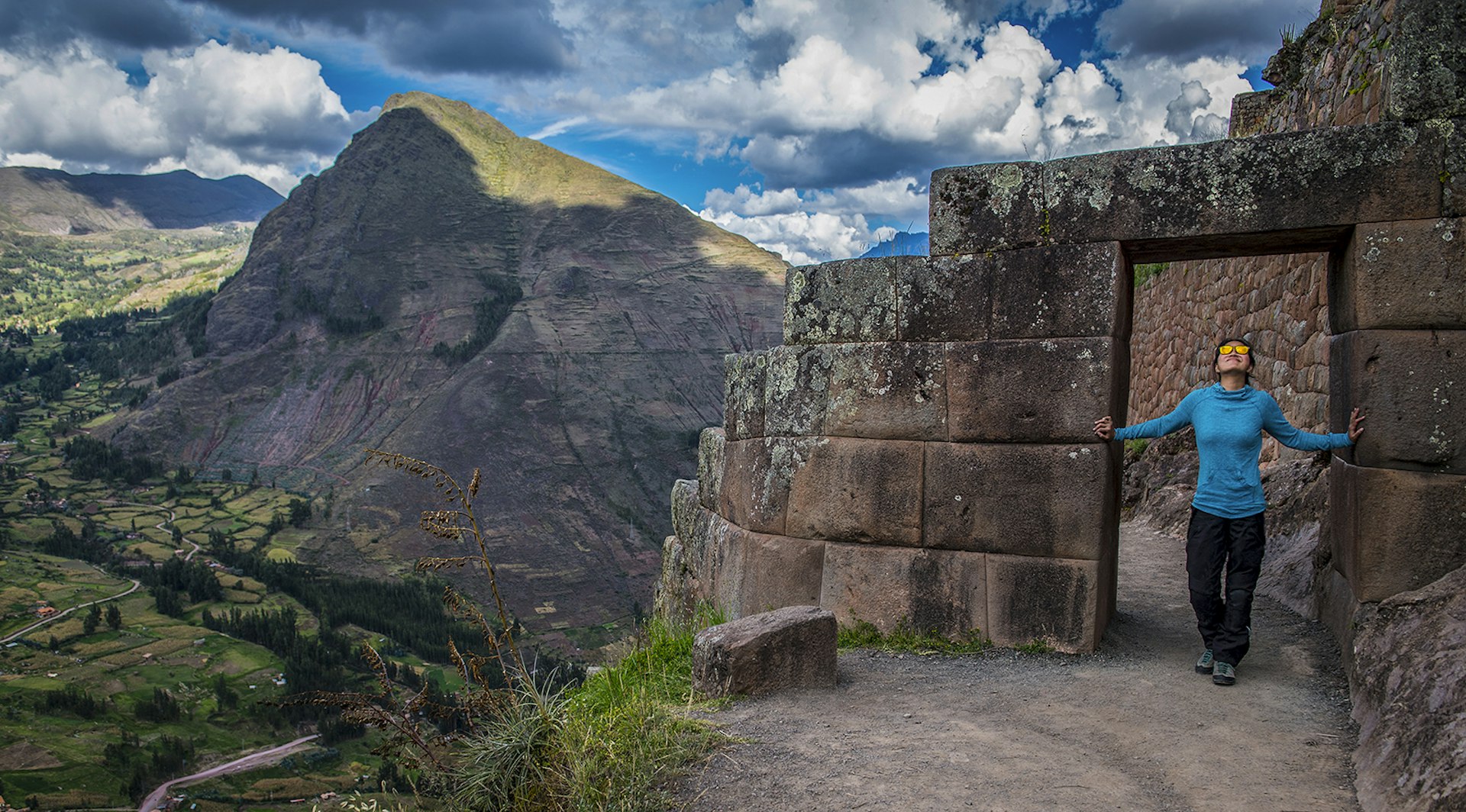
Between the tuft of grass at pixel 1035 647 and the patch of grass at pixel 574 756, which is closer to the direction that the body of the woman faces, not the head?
the patch of grass

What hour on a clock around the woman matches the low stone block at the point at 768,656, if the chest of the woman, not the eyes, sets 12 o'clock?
The low stone block is roughly at 2 o'clock from the woman.

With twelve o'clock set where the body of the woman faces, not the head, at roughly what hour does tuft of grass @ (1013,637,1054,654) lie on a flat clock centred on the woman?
The tuft of grass is roughly at 3 o'clock from the woman.

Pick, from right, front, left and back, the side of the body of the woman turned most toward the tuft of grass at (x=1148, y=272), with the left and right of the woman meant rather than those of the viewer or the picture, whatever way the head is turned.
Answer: back

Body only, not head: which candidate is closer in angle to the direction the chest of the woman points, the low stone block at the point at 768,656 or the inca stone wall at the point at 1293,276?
the low stone block

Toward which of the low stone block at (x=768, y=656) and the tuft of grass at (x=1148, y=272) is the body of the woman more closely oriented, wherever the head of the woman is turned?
the low stone block

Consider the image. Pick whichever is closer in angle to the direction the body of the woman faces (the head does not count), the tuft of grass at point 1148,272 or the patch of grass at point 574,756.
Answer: the patch of grass

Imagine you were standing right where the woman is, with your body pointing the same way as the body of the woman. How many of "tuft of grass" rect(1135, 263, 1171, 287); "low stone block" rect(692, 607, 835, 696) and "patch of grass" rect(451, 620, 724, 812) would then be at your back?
1

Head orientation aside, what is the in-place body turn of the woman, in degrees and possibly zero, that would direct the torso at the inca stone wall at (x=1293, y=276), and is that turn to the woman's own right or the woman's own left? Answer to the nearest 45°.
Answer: approximately 180°

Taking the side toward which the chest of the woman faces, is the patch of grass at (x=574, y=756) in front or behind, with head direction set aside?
in front

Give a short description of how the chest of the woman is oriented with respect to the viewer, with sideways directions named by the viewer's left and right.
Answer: facing the viewer

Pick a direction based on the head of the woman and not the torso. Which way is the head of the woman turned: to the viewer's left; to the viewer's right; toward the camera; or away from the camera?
toward the camera

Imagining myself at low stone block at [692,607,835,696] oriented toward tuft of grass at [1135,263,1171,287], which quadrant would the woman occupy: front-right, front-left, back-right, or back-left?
front-right
